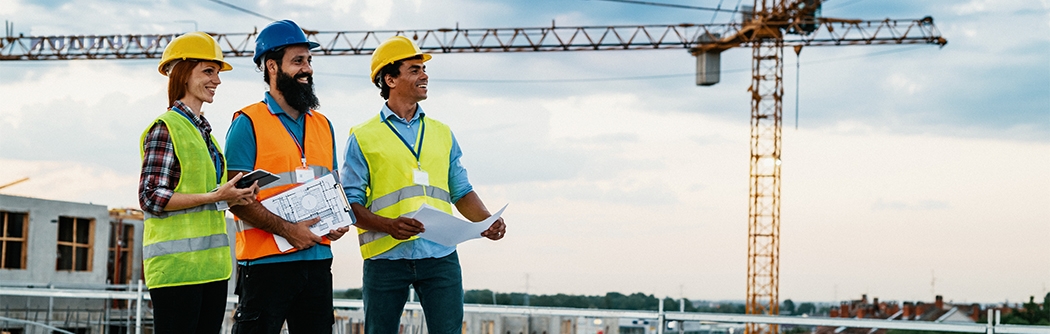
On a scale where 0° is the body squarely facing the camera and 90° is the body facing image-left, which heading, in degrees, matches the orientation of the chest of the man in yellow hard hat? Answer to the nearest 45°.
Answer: approximately 315°

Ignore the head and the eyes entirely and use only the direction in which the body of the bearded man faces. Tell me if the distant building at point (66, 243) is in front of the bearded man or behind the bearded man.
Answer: behind

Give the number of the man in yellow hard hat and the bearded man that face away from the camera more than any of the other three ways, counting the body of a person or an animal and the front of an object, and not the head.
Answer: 0

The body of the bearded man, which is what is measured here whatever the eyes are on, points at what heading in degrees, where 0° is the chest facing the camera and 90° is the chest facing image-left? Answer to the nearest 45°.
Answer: approximately 315°

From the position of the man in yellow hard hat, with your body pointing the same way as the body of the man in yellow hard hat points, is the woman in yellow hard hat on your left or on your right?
on your right
